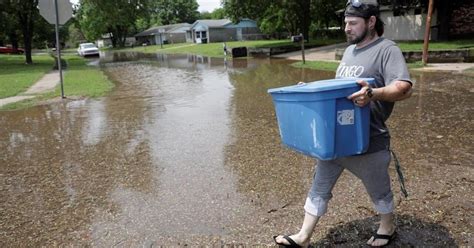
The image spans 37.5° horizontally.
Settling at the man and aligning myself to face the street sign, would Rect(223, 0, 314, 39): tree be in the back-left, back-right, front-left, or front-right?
front-right

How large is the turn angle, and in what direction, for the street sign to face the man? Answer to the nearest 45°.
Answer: approximately 180°

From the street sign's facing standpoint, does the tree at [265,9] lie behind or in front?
in front

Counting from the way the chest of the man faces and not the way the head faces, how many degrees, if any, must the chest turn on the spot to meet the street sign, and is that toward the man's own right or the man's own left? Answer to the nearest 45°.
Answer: approximately 90° to the man's own right

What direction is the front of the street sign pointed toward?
away from the camera

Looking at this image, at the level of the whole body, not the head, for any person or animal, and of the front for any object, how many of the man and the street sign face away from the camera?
1

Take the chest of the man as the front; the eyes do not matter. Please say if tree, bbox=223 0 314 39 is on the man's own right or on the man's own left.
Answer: on the man's own right

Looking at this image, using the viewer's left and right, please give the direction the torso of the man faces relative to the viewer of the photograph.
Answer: facing the viewer and to the left of the viewer

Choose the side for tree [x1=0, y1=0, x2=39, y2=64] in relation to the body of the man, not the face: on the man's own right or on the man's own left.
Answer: on the man's own right

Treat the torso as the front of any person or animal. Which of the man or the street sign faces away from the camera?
the street sign
